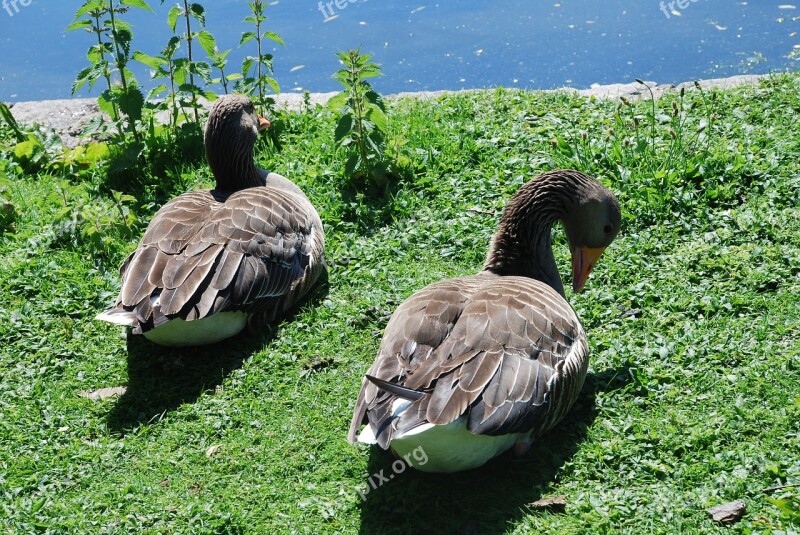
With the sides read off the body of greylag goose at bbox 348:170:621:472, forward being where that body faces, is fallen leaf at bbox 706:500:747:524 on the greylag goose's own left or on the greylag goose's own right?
on the greylag goose's own right

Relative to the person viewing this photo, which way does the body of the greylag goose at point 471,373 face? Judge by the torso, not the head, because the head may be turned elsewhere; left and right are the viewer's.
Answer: facing away from the viewer and to the right of the viewer

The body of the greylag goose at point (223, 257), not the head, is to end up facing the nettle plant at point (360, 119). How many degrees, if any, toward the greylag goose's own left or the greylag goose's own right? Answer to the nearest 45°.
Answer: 0° — it already faces it

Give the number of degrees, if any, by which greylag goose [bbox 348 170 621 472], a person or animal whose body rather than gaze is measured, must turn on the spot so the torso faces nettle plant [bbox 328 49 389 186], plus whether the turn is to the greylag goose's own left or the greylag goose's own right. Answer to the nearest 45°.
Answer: approximately 45° to the greylag goose's own left

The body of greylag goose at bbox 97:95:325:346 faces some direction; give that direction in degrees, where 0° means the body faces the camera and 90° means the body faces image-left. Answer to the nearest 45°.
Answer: approximately 225°

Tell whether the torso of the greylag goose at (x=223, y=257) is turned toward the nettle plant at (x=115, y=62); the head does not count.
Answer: no

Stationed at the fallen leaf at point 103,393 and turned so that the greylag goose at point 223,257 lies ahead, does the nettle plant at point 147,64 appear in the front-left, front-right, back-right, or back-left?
front-left

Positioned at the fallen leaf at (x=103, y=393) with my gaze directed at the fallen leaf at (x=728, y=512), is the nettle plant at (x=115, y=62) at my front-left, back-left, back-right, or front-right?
back-left

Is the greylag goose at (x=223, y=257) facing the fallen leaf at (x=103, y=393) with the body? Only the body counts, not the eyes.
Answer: no

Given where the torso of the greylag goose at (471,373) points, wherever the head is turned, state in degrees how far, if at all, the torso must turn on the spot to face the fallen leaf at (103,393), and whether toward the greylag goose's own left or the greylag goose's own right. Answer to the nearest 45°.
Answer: approximately 135° to the greylag goose's own left

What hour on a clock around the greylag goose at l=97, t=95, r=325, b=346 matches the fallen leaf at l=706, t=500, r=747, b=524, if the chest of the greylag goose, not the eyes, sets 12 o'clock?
The fallen leaf is roughly at 3 o'clock from the greylag goose.

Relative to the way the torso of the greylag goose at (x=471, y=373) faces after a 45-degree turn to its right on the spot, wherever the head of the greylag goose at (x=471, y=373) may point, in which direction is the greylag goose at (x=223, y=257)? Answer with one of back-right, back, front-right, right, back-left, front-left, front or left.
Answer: back-left

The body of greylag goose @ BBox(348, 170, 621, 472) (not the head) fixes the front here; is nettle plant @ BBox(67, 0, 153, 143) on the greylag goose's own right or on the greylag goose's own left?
on the greylag goose's own left

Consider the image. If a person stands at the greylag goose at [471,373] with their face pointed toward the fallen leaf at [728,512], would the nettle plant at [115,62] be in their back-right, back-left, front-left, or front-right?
back-left

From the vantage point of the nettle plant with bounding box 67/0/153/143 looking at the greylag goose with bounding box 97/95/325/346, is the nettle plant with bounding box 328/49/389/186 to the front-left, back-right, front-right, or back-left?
front-left
